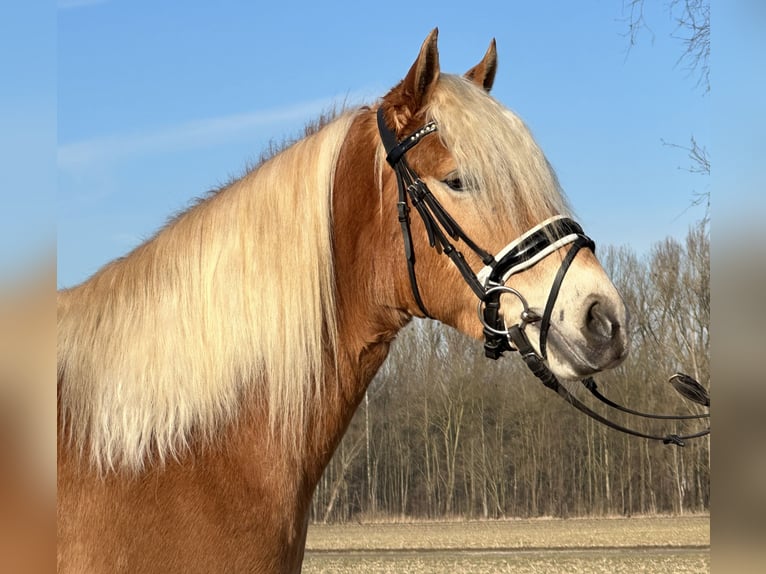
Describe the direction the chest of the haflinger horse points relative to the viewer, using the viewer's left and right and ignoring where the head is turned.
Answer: facing to the right of the viewer
